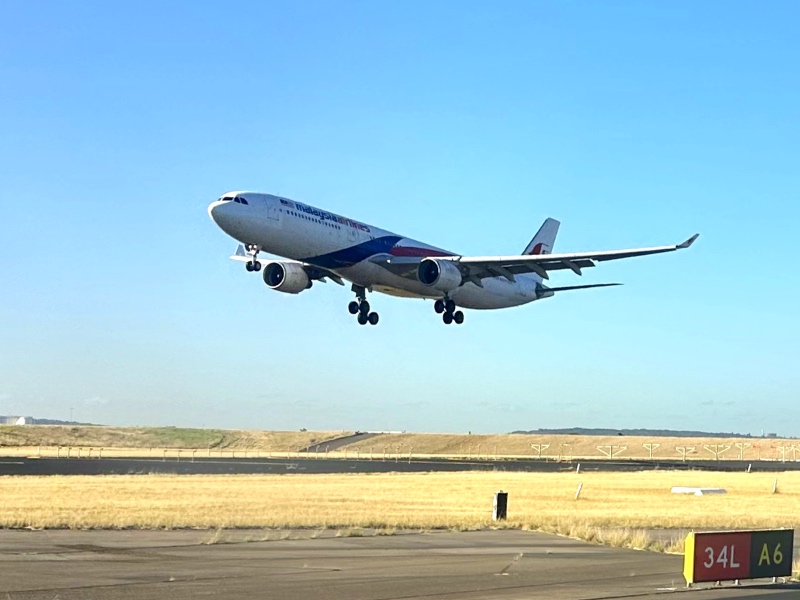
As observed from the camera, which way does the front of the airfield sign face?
facing the viewer and to the right of the viewer
